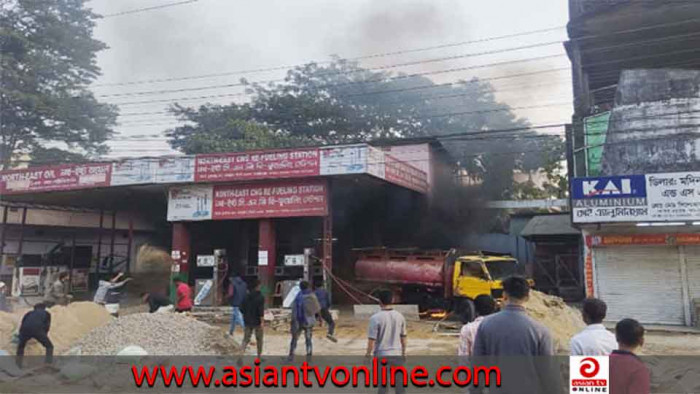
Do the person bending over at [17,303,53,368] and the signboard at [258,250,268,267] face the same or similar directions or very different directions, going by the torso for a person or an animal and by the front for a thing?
very different directions

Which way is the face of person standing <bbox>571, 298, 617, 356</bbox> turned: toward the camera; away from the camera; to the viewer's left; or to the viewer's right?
away from the camera

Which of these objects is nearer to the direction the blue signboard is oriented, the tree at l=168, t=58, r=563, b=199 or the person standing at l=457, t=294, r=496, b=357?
the person standing

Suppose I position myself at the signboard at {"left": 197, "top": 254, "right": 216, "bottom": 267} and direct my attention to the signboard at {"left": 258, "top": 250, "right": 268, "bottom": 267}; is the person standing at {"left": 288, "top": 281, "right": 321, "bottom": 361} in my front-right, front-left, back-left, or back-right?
front-right

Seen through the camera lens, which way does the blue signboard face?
facing the viewer

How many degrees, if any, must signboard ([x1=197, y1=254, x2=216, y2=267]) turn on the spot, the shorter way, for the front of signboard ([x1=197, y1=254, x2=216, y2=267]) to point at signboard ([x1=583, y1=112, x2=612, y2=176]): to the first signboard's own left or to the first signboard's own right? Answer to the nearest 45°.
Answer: approximately 90° to the first signboard's own left

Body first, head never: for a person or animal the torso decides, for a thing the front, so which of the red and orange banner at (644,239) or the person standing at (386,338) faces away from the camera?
the person standing

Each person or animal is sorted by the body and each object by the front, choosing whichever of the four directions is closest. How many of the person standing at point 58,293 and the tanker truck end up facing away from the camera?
0

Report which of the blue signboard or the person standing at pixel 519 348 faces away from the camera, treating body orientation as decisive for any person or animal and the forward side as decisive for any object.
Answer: the person standing

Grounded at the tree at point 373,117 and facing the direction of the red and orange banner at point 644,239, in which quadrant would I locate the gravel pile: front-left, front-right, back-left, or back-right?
front-right

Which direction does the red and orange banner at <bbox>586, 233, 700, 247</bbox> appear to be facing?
toward the camera

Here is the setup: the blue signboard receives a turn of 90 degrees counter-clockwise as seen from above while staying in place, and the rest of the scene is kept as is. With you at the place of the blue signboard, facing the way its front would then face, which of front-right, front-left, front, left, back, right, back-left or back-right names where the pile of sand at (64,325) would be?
back-right

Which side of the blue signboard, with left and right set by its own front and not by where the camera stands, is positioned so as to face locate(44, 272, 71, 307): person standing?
right

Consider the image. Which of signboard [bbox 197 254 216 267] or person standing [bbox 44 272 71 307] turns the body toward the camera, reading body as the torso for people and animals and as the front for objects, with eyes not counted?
the signboard

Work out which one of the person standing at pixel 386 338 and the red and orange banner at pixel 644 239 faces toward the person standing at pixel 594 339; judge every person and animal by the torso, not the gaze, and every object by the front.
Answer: the red and orange banner
